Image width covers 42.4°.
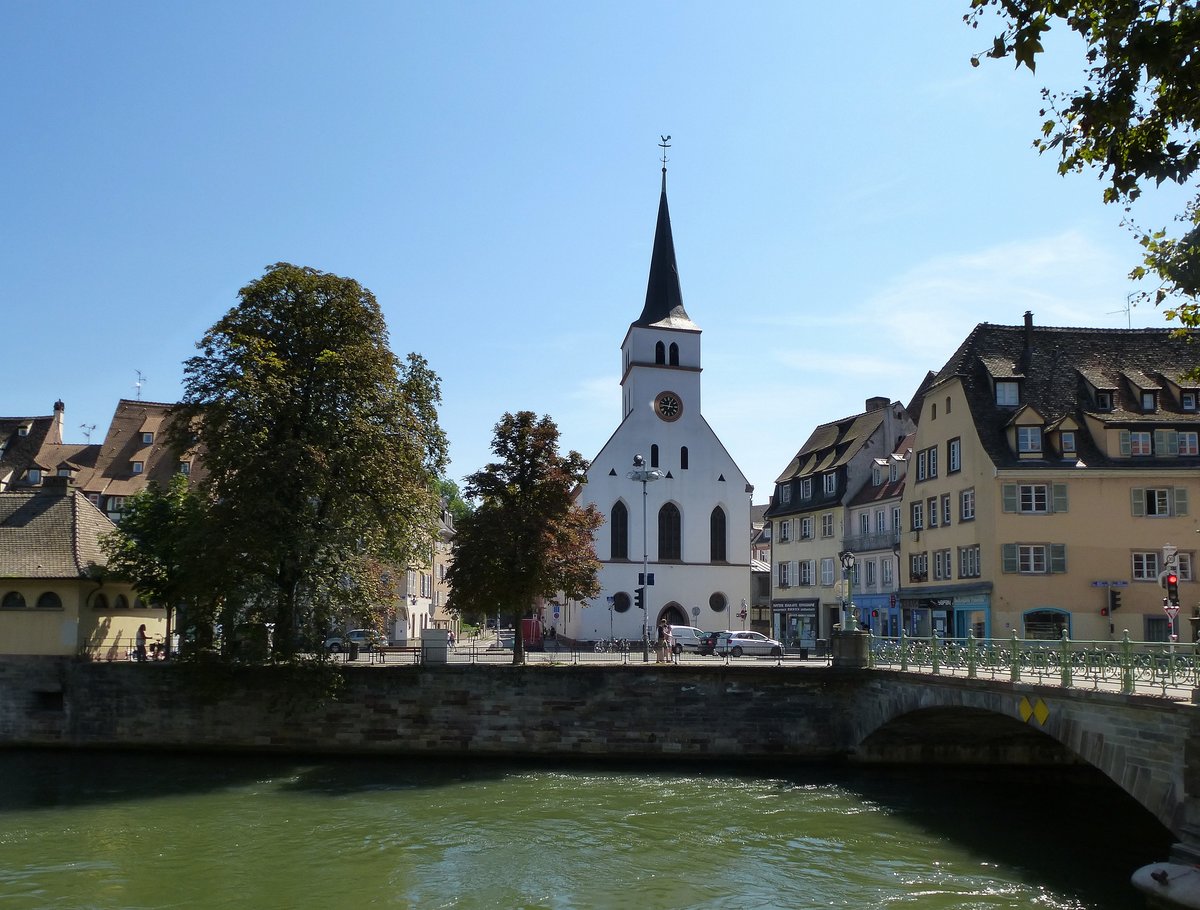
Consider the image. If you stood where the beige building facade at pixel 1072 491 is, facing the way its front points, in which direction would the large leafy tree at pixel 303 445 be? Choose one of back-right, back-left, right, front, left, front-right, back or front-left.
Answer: front-right

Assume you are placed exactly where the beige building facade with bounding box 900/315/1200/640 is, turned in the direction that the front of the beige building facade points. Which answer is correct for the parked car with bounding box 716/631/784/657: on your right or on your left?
on your right

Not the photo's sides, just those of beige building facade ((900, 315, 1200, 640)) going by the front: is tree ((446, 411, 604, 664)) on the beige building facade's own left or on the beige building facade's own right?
on the beige building facade's own right

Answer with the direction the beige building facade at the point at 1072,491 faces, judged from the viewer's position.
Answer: facing the viewer
